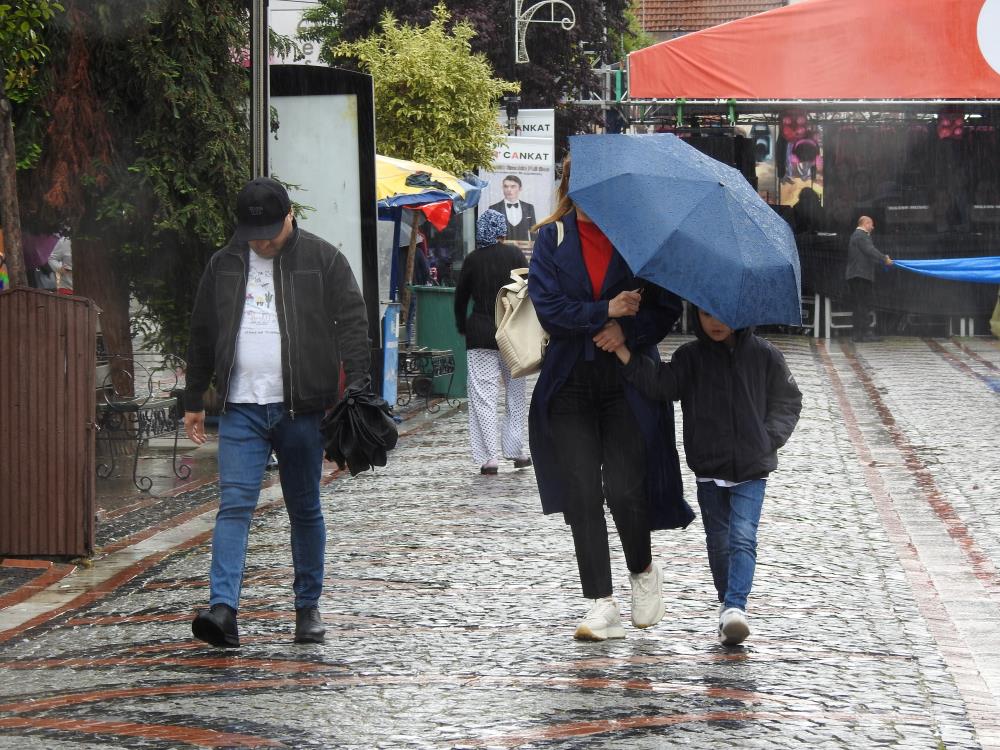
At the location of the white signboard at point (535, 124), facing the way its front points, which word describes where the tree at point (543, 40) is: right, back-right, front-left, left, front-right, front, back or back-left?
back

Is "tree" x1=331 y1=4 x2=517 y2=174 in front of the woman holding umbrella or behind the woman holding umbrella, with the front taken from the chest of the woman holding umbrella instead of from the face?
behind

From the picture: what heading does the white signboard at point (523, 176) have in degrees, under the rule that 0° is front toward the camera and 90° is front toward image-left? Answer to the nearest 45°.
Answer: approximately 0°

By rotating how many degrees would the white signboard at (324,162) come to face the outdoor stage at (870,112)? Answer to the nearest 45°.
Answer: approximately 135° to its left
